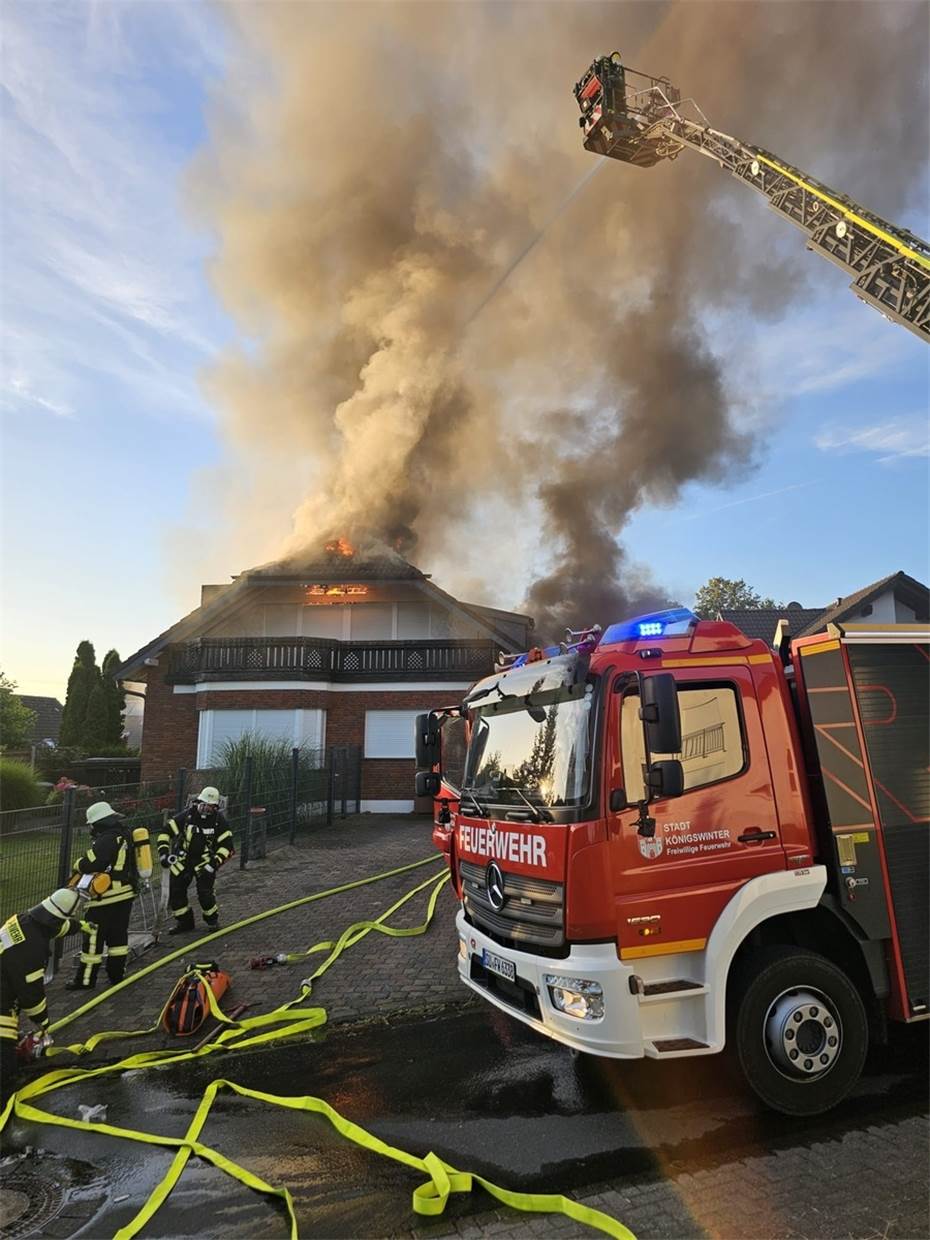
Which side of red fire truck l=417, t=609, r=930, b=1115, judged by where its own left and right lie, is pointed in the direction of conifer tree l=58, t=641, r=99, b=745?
right

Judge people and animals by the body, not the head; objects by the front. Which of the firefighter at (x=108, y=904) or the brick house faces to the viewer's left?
the firefighter

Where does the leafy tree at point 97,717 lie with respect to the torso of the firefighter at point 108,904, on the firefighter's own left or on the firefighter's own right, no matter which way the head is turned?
on the firefighter's own right

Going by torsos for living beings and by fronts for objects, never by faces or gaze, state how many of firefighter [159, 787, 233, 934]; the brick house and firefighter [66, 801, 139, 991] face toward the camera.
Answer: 2

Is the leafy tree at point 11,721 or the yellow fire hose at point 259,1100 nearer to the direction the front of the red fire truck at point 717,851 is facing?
the yellow fire hose

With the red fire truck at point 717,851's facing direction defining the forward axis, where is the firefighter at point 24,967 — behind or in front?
in front

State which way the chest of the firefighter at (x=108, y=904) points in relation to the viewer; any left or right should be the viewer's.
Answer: facing to the left of the viewer

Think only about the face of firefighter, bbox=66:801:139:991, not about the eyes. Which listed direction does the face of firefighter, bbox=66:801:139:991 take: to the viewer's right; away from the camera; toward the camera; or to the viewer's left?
to the viewer's left

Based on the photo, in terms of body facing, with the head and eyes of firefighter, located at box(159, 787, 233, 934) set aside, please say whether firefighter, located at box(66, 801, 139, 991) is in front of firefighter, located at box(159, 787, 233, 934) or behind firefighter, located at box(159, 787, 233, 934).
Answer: in front

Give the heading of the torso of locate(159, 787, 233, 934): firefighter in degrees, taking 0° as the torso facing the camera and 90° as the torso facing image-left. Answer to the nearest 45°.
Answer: approximately 0°

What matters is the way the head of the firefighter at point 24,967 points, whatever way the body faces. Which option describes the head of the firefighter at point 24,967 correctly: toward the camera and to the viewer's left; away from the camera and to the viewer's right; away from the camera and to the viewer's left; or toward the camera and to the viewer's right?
away from the camera and to the viewer's right

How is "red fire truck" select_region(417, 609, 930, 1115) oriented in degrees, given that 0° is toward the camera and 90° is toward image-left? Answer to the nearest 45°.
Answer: approximately 45°
